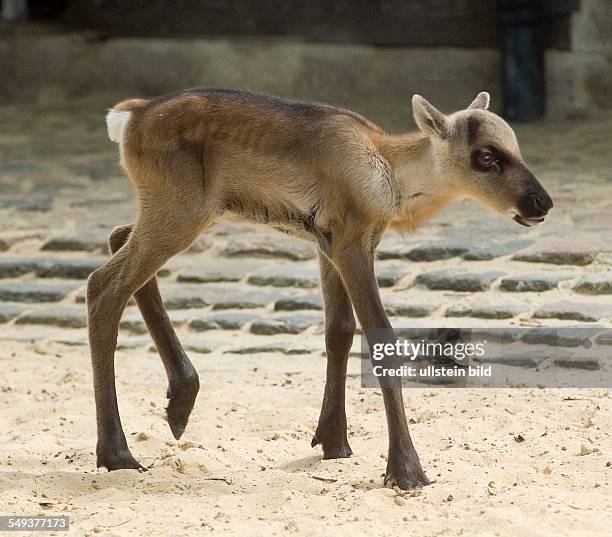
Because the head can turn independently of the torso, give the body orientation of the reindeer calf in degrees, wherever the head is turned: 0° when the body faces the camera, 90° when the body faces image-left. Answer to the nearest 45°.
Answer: approximately 270°

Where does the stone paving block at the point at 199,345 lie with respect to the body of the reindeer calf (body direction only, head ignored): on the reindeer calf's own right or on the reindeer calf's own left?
on the reindeer calf's own left

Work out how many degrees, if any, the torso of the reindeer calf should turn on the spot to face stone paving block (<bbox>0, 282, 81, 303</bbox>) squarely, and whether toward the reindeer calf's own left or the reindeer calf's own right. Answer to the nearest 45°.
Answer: approximately 135° to the reindeer calf's own left

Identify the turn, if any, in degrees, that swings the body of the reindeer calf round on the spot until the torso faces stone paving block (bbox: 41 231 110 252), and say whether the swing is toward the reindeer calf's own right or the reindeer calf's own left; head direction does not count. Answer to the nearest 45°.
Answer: approximately 135° to the reindeer calf's own left

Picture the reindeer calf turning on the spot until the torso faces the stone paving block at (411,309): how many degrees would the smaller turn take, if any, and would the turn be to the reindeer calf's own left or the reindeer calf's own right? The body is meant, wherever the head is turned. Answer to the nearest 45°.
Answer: approximately 90° to the reindeer calf's own left

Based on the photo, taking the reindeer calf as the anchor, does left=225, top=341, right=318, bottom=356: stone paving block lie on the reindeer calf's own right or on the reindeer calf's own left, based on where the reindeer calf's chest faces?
on the reindeer calf's own left

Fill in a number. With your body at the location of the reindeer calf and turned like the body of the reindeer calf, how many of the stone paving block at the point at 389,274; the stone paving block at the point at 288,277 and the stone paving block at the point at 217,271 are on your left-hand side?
3

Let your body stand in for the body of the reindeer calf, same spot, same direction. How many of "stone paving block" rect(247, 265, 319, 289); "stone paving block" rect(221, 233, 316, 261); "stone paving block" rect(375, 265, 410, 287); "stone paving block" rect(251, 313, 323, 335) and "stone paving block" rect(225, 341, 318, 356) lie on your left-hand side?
5

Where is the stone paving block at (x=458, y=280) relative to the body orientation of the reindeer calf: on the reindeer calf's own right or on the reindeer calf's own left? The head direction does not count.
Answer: on the reindeer calf's own left

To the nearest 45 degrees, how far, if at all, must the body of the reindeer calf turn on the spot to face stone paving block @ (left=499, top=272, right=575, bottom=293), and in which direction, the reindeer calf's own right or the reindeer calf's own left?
approximately 45° to the reindeer calf's own left

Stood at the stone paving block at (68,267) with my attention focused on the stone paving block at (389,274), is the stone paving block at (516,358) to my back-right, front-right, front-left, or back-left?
front-right

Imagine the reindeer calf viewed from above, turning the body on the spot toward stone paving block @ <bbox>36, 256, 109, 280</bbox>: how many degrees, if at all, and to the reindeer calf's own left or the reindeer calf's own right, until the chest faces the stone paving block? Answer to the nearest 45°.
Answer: approximately 135° to the reindeer calf's own left

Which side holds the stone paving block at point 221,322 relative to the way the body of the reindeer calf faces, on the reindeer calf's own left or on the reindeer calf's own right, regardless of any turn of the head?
on the reindeer calf's own left

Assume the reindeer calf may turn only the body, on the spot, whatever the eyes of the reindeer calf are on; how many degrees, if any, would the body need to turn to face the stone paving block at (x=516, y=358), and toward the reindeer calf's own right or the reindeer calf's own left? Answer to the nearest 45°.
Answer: approximately 45° to the reindeer calf's own left
